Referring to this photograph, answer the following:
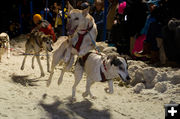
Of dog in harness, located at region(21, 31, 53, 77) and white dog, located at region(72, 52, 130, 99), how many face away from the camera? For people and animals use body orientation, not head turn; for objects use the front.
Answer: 0

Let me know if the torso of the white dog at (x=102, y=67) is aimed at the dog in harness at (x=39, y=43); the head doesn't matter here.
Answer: no

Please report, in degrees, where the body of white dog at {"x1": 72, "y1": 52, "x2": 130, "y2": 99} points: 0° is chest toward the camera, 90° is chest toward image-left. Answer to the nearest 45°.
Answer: approximately 315°
